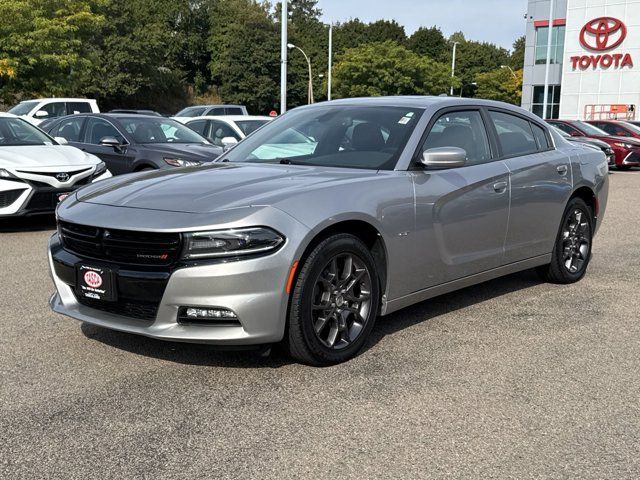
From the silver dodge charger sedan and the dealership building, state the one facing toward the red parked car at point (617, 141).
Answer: the dealership building

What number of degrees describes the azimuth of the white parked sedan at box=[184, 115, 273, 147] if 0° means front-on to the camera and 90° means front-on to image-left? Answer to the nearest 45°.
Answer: approximately 315°

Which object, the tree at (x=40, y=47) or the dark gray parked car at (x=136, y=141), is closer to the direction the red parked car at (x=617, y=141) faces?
the dark gray parked car

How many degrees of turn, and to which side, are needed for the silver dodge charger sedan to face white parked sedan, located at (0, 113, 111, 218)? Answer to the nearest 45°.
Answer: approximately 90° to its right

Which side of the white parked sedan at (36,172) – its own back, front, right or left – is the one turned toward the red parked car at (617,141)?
left

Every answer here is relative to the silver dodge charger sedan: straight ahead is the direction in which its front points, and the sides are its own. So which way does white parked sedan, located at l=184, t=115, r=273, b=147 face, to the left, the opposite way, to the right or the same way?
to the left

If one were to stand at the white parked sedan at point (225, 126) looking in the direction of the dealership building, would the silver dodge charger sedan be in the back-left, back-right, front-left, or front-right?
back-right

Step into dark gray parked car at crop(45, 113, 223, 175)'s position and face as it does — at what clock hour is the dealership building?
The dealership building is roughly at 9 o'clock from the dark gray parked car.

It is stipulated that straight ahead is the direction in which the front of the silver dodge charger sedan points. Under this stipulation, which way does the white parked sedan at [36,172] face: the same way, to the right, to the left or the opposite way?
to the left

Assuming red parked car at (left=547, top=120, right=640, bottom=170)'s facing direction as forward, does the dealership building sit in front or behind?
behind
